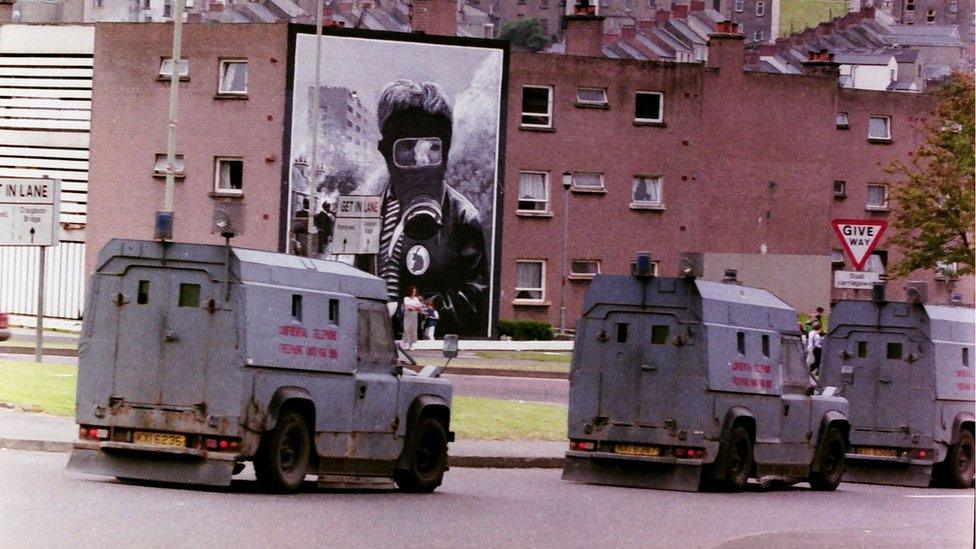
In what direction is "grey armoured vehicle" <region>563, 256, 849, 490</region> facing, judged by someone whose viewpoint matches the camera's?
facing away from the viewer and to the right of the viewer

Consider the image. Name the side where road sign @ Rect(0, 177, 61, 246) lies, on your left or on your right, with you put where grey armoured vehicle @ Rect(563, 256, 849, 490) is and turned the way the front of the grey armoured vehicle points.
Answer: on your left

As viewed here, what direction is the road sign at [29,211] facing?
toward the camera

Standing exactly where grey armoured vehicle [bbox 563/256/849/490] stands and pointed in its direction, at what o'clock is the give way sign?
The give way sign is roughly at 12 o'clock from the grey armoured vehicle.

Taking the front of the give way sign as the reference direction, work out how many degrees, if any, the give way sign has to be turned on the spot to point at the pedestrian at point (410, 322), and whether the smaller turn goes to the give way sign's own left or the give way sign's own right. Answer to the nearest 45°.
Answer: approximately 135° to the give way sign's own right

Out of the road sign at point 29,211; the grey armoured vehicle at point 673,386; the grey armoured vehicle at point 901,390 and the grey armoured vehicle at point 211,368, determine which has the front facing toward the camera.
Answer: the road sign

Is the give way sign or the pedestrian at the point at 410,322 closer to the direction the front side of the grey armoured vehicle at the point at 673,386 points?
the give way sign

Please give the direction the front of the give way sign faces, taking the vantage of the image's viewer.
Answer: facing the viewer

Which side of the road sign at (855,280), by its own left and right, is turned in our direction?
front

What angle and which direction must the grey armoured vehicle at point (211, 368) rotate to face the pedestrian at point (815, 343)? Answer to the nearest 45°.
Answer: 0° — it already faces them

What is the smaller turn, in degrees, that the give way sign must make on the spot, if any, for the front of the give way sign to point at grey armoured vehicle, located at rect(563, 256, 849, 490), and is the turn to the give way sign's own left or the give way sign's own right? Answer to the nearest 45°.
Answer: approximately 45° to the give way sign's own right

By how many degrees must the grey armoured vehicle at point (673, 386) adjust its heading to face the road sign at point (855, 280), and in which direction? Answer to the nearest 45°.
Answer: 0° — it already faces it
